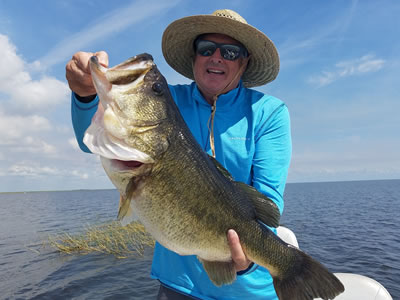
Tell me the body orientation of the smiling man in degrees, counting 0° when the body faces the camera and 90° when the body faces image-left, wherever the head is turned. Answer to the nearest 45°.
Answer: approximately 0°
